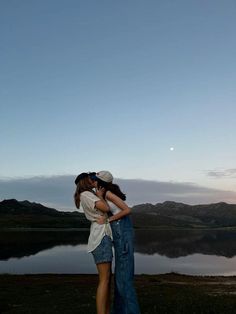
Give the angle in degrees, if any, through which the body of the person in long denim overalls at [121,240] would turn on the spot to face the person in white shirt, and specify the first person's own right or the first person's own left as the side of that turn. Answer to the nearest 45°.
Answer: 0° — they already face them

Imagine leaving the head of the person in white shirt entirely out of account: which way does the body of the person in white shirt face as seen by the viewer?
to the viewer's right

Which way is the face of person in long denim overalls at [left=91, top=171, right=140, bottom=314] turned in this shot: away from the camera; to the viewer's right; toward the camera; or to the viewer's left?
to the viewer's left

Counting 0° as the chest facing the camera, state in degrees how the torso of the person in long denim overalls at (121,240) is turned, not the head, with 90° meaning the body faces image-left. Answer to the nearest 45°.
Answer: approximately 90°

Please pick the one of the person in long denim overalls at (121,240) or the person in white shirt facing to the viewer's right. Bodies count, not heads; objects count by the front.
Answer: the person in white shirt

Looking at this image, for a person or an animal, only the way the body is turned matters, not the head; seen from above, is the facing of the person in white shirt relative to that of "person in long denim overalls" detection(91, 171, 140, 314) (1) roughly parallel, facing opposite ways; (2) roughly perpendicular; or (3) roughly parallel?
roughly parallel, facing opposite ways

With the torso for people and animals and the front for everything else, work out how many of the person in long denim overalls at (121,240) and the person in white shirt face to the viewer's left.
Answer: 1

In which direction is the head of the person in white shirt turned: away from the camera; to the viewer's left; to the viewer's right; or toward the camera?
to the viewer's right

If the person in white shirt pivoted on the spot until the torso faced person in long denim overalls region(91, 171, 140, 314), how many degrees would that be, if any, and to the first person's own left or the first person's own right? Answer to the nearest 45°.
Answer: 0° — they already face them
